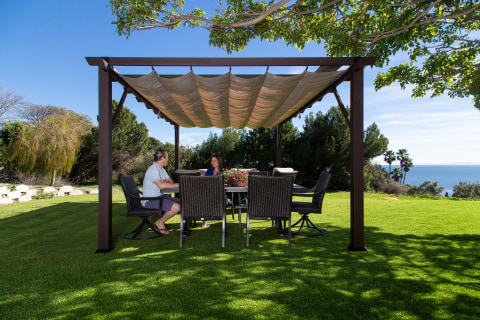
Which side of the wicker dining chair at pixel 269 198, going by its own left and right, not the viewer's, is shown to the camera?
back

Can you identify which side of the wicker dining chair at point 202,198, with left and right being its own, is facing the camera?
back

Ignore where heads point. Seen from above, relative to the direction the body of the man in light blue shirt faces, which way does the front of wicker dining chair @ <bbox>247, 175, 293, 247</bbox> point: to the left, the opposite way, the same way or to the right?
to the left

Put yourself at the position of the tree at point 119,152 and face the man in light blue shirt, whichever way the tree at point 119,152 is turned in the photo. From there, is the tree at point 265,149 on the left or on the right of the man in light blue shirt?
left

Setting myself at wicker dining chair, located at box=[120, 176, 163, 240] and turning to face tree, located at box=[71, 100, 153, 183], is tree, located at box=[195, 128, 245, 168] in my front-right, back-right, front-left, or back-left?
front-right

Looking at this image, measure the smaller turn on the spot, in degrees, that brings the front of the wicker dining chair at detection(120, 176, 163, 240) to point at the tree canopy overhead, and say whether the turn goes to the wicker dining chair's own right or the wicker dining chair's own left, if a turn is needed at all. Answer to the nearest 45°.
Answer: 0° — it already faces it

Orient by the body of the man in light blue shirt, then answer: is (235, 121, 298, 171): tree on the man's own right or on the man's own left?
on the man's own left

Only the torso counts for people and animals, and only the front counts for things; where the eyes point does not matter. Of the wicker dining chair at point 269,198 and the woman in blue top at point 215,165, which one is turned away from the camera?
the wicker dining chair

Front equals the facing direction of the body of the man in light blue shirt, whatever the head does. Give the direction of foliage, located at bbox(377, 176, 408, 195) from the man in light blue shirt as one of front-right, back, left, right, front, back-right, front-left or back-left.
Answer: front-left

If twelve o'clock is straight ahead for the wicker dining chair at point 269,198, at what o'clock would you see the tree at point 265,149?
The tree is roughly at 12 o'clock from the wicker dining chair.

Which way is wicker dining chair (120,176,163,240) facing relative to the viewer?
to the viewer's right

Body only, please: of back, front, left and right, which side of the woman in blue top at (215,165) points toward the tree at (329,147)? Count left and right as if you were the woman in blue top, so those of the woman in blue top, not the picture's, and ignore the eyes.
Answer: back
